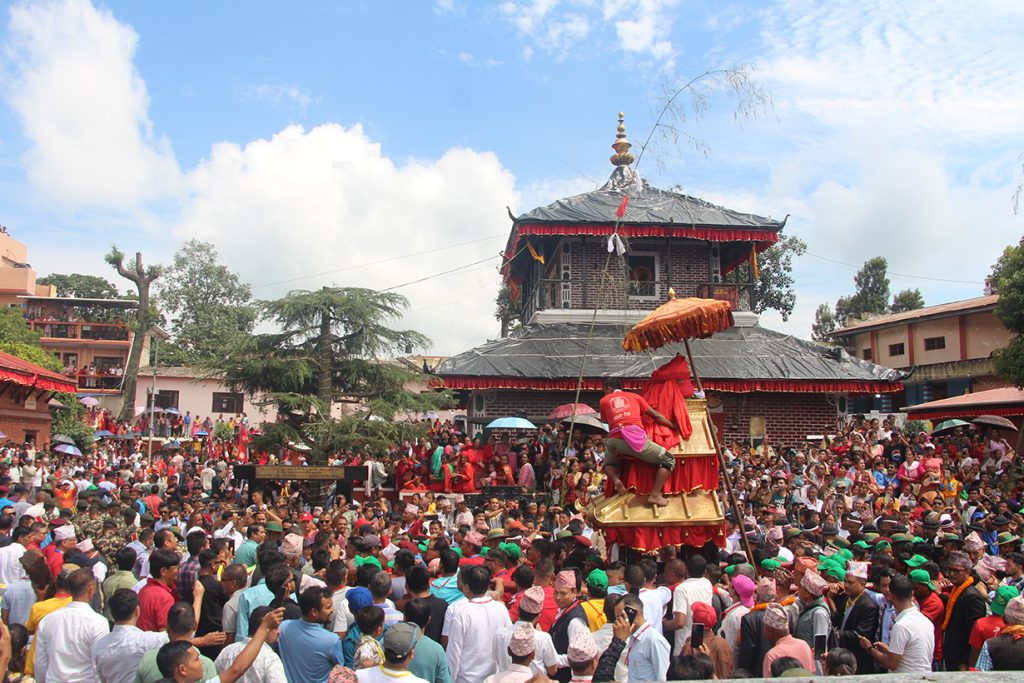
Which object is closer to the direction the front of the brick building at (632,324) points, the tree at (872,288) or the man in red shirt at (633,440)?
the man in red shirt

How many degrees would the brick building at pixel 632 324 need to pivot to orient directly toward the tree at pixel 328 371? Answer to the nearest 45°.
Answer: approximately 45° to its right

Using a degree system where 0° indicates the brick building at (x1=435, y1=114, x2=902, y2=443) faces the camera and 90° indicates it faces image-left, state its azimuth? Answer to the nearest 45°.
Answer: approximately 0°

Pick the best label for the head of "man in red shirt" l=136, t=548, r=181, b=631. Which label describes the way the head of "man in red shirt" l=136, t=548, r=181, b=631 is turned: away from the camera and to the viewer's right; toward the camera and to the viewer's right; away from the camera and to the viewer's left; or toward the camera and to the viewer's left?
toward the camera and to the viewer's right

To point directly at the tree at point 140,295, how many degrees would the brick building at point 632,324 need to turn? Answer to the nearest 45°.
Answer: approximately 135° to its right

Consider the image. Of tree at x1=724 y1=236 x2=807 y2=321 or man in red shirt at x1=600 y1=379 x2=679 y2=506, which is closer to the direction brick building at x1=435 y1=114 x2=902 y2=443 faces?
the man in red shirt
